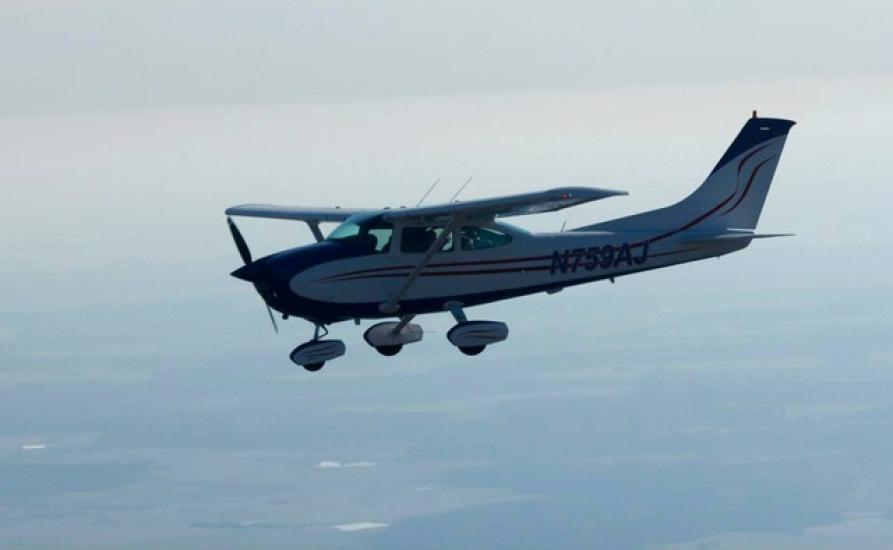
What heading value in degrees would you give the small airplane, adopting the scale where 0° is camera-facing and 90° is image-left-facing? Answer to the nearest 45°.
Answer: approximately 45°
